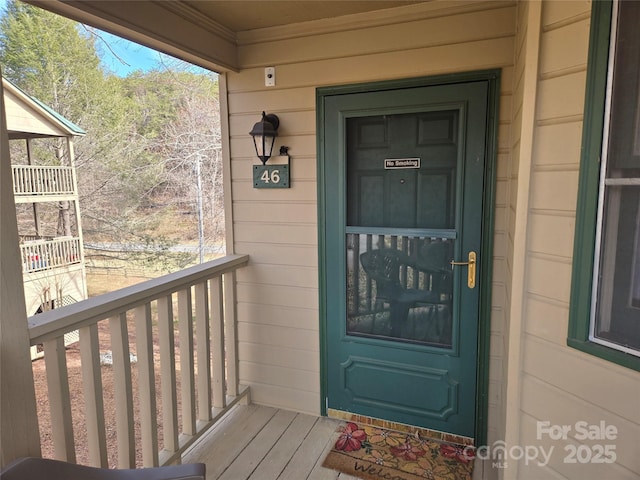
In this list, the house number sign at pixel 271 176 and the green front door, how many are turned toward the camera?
2

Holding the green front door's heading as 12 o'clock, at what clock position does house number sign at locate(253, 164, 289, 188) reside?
The house number sign is roughly at 3 o'clock from the green front door.

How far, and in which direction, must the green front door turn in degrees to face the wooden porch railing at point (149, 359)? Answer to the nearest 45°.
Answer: approximately 45° to its right

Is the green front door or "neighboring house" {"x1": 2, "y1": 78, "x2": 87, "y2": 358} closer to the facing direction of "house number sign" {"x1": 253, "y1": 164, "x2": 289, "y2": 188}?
the green front door

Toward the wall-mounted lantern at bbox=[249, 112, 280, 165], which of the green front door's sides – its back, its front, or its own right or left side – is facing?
right

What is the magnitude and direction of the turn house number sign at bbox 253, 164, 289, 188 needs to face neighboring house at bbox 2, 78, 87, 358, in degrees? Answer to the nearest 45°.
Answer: approximately 135° to its right

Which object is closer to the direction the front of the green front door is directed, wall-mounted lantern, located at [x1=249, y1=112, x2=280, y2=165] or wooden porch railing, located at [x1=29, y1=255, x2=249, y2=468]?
the wooden porch railing

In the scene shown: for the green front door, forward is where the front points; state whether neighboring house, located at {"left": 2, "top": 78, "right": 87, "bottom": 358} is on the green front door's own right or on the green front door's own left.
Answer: on the green front door's own right
